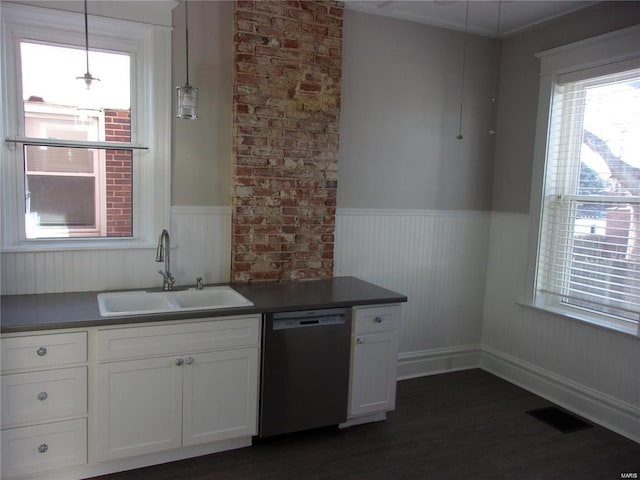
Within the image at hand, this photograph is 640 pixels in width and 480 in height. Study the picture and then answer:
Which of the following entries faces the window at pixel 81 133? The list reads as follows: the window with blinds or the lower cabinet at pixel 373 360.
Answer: the window with blinds

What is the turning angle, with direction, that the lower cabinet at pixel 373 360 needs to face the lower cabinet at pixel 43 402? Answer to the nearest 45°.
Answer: approximately 90° to its right

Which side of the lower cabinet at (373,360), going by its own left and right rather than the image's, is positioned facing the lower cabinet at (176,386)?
right

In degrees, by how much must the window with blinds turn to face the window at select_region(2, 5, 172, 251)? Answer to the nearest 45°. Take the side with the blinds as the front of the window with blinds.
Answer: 0° — it already faces it

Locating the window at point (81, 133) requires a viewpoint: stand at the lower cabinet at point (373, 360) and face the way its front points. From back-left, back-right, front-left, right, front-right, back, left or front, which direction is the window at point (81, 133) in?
back-right

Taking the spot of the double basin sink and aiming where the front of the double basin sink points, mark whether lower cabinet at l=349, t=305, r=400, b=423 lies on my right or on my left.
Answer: on my left

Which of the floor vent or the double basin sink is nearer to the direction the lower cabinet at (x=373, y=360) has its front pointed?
the floor vent

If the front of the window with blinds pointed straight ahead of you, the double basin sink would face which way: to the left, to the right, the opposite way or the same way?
to the left

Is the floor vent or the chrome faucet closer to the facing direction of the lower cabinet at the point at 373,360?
the floor vent

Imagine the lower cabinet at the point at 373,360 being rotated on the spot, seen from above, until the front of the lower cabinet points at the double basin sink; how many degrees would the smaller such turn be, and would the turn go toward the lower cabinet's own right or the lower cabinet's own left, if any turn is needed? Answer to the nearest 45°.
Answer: approximately 135° to the lower cabinet's own right

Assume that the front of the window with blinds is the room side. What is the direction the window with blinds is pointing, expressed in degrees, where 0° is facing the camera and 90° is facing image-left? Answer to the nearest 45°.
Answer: approximately 45°

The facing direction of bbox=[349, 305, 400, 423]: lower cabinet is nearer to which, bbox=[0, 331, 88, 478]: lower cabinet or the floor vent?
the floor vent

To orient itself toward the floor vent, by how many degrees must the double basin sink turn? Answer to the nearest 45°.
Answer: approximately 90° to its left

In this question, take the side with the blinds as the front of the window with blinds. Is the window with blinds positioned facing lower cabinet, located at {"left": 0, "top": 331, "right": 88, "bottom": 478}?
yes
